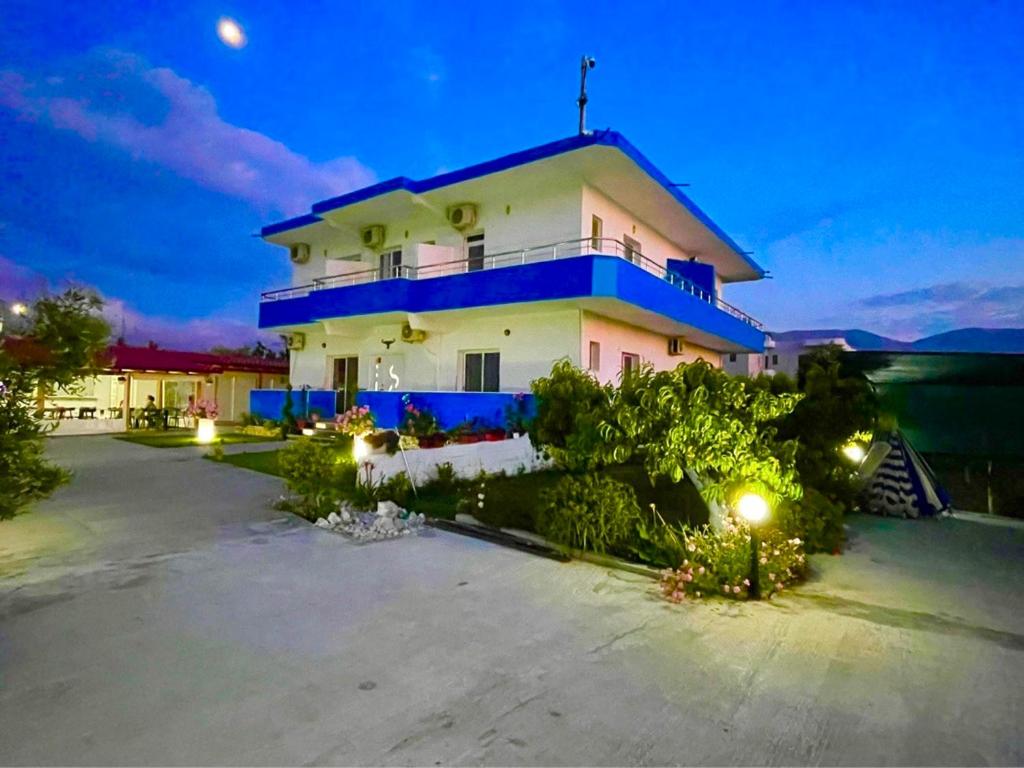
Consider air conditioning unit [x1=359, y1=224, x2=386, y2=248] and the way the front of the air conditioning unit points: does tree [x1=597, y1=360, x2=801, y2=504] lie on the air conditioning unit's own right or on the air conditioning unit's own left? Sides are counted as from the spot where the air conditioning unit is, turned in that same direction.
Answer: on the air conditioning unit's own left

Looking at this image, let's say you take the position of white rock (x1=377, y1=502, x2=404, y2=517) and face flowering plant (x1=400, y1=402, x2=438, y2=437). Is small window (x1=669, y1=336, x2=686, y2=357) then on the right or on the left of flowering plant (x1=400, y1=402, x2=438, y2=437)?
right

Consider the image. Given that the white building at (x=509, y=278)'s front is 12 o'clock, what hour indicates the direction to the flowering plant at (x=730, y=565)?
The flowering plant is roughly at 10 o'clock from the white building.

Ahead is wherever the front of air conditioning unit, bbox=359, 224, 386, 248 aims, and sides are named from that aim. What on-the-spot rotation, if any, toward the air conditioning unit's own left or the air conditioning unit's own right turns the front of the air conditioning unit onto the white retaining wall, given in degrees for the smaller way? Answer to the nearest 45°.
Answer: approximately 45° to the air conditioning unit's own left

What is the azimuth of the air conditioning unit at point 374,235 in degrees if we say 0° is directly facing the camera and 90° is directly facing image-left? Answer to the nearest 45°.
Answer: approximately 45°

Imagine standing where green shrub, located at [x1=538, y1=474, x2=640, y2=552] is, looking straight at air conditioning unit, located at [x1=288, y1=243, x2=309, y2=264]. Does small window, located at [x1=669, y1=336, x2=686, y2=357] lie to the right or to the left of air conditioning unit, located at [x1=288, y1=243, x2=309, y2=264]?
right

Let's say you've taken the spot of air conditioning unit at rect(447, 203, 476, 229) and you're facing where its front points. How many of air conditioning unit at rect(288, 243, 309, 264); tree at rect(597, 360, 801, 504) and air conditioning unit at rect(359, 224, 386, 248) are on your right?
2

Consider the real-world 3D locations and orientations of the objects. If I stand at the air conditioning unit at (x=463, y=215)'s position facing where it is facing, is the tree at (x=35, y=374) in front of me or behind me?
in front

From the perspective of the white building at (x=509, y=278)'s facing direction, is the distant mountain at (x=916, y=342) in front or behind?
behind

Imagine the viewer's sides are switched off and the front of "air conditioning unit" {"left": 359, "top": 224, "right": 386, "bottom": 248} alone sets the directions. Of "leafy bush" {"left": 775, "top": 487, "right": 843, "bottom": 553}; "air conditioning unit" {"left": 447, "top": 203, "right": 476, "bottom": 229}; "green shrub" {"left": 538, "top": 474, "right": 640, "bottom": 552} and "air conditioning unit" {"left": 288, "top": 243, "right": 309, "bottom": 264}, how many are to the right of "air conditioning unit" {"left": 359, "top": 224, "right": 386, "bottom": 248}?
1

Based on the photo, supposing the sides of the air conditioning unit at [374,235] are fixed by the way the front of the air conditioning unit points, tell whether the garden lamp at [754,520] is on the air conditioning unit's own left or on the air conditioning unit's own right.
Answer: on the air conditioning unit's own left

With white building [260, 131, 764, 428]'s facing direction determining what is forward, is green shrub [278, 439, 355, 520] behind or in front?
in front

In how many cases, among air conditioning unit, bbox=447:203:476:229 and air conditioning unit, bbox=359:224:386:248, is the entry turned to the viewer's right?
0
